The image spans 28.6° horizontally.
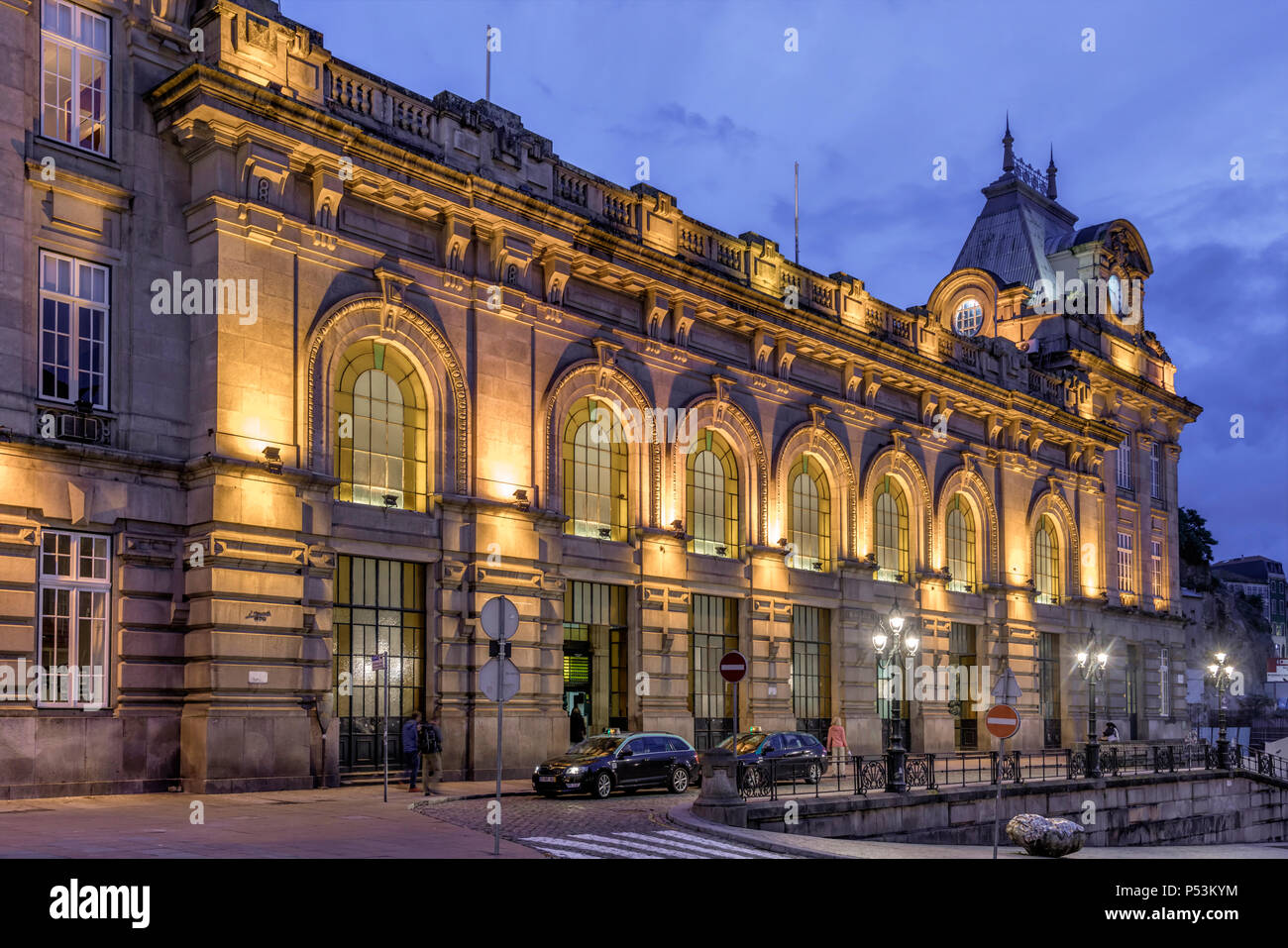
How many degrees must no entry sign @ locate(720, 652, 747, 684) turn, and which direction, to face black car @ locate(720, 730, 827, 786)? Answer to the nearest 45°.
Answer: approximately 180°

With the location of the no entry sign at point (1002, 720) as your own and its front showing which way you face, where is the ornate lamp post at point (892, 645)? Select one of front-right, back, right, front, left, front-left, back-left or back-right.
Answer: back

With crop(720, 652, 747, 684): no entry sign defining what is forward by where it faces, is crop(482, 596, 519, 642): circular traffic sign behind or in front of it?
in front

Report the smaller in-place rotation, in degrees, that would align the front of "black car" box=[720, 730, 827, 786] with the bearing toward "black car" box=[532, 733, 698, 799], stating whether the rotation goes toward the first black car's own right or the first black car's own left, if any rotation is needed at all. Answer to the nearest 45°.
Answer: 0° — it already faces it

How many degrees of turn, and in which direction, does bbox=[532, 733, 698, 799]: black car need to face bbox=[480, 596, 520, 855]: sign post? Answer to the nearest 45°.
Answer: approximately 45° to its left

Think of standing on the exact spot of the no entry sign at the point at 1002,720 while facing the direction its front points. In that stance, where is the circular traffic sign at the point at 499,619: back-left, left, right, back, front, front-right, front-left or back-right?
front-right
